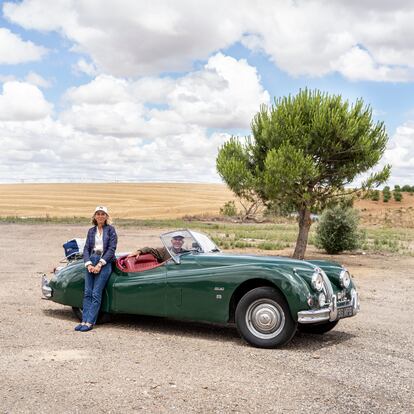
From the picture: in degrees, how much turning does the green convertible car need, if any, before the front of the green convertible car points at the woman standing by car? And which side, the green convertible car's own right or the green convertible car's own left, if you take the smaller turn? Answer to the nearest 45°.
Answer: approximately 180°

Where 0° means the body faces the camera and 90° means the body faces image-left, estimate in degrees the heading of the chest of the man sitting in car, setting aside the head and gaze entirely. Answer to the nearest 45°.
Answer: approximately 0°

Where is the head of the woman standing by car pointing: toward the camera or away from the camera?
toward the camera

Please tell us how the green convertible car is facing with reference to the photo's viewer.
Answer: facing the viewer and to the right of the viewer
